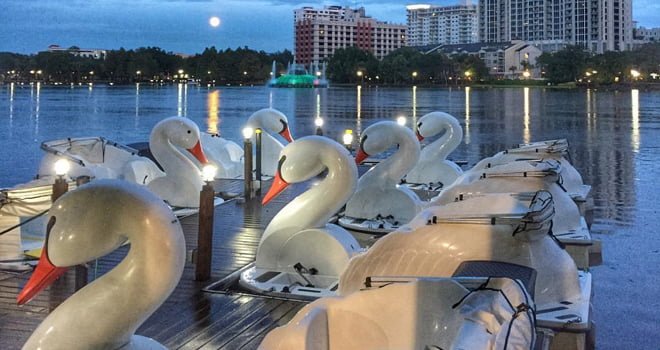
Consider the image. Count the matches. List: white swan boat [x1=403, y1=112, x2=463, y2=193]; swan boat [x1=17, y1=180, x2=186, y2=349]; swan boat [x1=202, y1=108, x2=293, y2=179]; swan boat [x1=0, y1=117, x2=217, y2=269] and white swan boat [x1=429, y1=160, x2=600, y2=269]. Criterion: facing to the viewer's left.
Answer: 3

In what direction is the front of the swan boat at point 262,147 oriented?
to the viewer's right

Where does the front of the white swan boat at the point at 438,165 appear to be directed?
to the viewer's left

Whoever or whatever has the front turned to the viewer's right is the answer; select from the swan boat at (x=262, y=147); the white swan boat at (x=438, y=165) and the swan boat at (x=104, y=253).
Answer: the swan boat at (x=262, y=147)

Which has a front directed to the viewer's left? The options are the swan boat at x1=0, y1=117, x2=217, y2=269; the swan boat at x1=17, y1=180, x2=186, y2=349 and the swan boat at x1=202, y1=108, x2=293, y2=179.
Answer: the swan boat at x1=17, y1=180, x2=186, y2=349

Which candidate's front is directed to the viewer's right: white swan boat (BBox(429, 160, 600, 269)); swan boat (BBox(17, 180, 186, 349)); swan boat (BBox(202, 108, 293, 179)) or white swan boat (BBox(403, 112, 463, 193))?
swan boat (BBox(202, 108, 293, 179))

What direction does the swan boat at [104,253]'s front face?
to the viewer's left

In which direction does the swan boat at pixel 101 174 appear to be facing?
to the viewer's right

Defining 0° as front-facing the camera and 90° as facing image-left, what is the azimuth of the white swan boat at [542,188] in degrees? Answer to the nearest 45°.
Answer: approximately 90°
